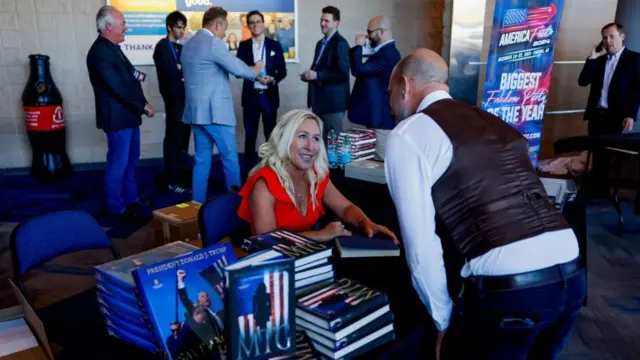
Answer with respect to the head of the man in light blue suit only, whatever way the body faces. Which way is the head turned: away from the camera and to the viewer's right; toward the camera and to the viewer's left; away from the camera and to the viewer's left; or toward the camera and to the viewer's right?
away from the camera and to the viewer's right

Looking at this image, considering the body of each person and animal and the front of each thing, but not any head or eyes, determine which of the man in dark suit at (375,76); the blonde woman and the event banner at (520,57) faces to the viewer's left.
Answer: the man in dark suit

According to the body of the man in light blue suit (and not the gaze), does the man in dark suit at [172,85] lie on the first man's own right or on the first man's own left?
on the first man's own left

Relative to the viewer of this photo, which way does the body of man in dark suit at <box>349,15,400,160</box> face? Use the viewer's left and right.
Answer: facing to the left of the viewer

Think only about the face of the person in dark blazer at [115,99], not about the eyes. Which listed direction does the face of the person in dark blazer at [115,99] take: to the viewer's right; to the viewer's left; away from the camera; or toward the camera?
to the viewer's right

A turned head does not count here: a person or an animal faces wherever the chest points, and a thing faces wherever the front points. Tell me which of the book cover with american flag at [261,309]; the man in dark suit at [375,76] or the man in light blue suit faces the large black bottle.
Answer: the man in dark suit

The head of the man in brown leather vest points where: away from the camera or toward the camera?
away from the camera

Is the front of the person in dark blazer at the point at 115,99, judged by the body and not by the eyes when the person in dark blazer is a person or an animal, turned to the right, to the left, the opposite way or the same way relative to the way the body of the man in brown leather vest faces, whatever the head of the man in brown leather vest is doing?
to the right

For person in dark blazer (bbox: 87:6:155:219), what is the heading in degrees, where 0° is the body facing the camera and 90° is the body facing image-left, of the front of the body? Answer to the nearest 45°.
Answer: approximately 270°
